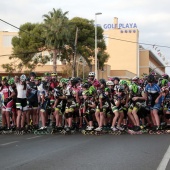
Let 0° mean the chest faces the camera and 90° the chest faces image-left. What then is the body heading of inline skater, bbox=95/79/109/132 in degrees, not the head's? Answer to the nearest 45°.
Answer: approximately 45°

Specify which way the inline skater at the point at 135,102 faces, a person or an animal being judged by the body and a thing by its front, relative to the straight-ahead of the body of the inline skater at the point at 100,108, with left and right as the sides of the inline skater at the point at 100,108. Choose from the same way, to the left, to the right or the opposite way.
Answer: the same way

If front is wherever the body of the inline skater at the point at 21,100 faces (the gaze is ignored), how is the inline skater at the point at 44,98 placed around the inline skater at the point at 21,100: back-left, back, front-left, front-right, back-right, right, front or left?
left

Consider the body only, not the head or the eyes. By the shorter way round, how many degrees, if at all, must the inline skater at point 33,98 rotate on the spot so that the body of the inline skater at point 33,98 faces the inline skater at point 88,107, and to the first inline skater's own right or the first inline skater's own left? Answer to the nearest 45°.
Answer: approximately 45° to the first inline skater's own left

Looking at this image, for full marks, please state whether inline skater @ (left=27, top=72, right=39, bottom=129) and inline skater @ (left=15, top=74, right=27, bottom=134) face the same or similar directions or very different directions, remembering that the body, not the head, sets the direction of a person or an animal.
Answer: same or similar directions

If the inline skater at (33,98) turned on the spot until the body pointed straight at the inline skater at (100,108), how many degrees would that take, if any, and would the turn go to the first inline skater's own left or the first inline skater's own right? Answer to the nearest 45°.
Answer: approximately 45° to the first inline skater's own left

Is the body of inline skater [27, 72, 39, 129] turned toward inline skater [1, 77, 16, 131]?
no

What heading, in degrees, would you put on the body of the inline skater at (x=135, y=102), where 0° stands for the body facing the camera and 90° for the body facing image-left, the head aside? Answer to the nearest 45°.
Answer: approximately 45°

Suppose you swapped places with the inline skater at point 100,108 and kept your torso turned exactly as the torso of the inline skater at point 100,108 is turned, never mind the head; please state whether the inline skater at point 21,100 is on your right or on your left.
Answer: on your right

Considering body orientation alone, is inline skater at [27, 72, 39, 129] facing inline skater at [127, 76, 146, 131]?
no

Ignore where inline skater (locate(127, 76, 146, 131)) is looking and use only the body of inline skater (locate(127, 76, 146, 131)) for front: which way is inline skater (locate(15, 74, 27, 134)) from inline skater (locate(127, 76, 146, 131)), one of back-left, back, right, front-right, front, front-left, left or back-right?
front-right

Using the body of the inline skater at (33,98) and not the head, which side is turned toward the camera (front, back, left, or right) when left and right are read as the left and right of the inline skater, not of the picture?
front

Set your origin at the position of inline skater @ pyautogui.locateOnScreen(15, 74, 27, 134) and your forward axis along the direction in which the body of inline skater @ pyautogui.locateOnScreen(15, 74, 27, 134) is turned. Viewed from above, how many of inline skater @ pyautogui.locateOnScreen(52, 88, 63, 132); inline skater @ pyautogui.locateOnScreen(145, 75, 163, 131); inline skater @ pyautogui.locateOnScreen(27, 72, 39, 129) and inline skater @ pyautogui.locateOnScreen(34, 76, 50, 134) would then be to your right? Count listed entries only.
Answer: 0

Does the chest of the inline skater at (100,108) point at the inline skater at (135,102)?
no
